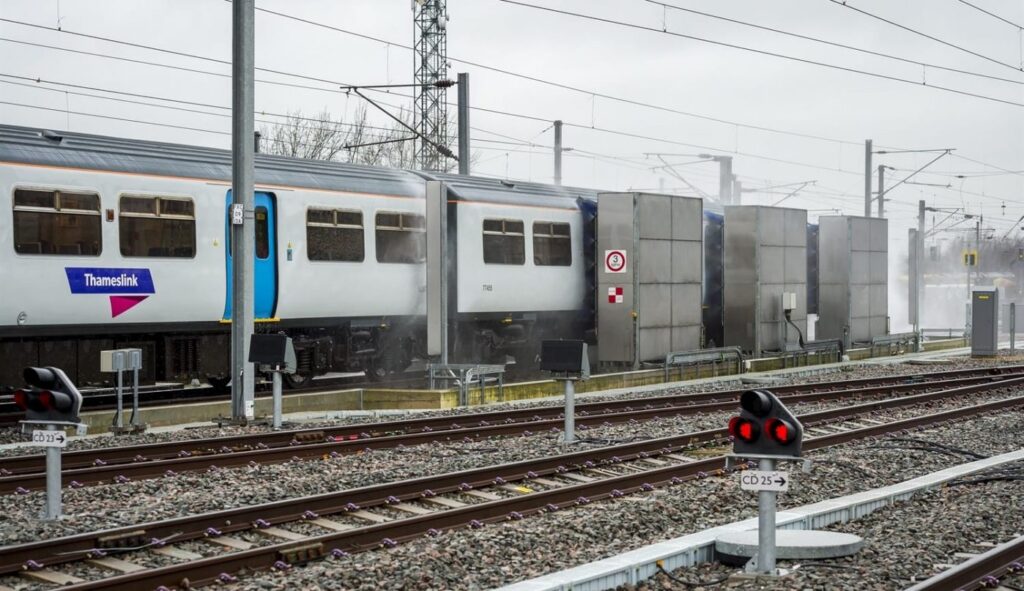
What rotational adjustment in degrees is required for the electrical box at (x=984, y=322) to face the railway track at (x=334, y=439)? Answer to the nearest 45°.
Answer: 0° — it already faces it

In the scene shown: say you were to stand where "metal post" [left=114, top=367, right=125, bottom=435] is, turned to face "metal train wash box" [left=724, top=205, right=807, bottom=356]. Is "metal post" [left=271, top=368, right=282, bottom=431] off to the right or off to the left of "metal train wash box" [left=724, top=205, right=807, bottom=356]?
right

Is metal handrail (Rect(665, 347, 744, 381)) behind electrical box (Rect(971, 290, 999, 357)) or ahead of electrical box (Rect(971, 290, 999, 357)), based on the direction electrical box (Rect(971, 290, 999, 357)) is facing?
ahead

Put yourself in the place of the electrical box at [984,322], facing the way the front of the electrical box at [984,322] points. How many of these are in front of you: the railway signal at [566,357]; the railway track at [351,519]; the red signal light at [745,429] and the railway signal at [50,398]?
4

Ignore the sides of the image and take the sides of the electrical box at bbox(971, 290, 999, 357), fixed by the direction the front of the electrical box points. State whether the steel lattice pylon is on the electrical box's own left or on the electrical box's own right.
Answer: on the electrical box's own right

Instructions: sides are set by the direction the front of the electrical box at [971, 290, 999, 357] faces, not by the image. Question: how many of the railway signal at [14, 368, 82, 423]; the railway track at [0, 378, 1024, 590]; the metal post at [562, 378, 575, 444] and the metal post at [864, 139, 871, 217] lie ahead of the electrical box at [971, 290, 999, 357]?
3

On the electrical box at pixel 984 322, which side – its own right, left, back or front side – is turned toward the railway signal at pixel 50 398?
front

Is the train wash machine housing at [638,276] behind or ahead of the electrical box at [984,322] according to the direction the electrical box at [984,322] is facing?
ahead

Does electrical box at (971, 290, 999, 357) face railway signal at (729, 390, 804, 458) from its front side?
yes

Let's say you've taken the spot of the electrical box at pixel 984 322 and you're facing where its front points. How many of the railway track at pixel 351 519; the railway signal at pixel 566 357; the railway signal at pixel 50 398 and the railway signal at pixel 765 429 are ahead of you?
4

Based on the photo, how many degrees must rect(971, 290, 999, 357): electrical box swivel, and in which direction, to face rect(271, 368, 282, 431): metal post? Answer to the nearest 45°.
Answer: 0° — it already faces it

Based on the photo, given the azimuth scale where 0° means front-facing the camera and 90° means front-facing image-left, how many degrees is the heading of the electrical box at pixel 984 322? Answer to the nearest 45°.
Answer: approximately 0°

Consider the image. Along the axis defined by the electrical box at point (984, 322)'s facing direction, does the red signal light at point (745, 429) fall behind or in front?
in front
